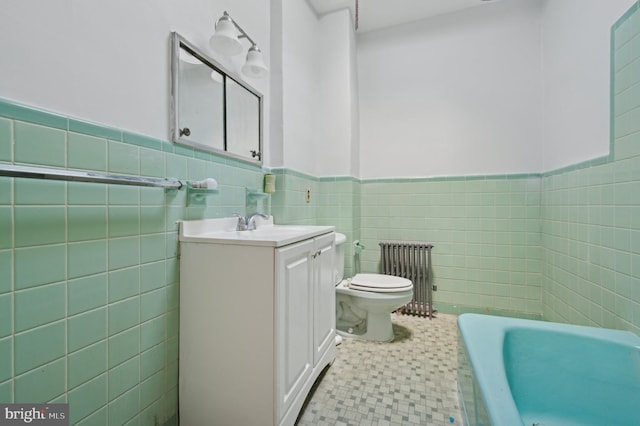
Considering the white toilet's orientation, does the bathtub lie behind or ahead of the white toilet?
ahead

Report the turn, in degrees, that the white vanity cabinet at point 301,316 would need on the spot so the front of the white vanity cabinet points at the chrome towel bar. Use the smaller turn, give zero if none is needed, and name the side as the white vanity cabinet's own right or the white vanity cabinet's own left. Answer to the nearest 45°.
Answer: approximately 90° to the white vanity cabinet's own right

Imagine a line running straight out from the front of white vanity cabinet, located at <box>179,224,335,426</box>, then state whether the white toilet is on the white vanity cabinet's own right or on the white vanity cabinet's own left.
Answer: on the white vanity cabinet's own left

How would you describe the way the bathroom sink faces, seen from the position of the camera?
facing the viewer and to the right of the viewer

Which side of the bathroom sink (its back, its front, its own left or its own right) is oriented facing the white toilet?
left

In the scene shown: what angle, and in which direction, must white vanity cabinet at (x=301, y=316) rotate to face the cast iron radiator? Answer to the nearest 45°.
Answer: approximately 90° to its left

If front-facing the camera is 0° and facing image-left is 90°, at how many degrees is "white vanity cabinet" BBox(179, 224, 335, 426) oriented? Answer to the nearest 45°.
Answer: approximately 315°

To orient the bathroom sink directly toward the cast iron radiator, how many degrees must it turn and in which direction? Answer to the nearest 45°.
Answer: approximately 90° to its left

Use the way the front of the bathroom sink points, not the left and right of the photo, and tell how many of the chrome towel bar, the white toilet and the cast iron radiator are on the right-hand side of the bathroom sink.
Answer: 1

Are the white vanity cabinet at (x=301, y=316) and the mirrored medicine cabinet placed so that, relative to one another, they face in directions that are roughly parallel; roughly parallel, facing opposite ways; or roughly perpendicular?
roughly parallel

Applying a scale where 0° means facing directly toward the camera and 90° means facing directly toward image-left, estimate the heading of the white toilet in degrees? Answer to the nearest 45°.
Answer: approximately 270°

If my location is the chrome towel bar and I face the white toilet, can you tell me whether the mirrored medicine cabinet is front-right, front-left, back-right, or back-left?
front-left

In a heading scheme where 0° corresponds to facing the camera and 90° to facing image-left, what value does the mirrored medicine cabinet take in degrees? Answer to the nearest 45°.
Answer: approximately 315°
